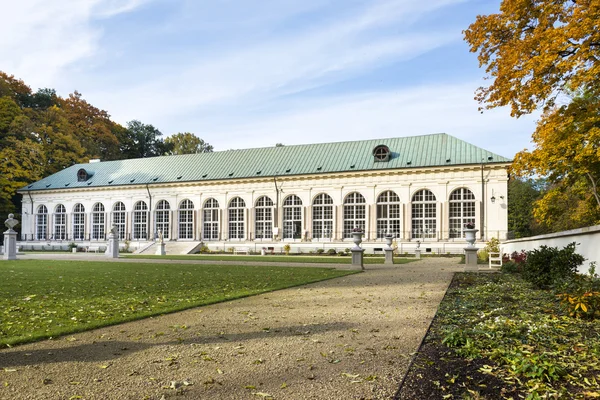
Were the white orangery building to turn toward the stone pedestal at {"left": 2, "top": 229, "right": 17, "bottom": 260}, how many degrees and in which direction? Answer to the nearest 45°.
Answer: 0° — it already faces it

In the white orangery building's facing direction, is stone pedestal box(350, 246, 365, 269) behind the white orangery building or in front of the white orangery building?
in front

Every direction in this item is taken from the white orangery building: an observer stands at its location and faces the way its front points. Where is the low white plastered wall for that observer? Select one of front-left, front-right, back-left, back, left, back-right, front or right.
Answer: front-left

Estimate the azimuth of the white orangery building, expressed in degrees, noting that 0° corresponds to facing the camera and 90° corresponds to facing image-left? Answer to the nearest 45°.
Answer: approximately 45°

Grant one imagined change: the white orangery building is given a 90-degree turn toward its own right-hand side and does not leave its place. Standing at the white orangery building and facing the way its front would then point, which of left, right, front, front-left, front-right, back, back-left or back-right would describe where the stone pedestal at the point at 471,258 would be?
back-left

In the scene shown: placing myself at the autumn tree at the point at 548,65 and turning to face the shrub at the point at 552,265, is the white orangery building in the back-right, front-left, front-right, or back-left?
back-right

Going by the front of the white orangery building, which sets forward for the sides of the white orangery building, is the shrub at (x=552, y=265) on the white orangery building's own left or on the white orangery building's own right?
on the white orangery building's own left

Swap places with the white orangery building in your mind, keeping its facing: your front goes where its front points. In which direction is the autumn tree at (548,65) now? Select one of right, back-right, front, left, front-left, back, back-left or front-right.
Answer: front-left

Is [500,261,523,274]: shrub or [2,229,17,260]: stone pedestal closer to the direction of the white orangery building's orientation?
the stone pedestal
